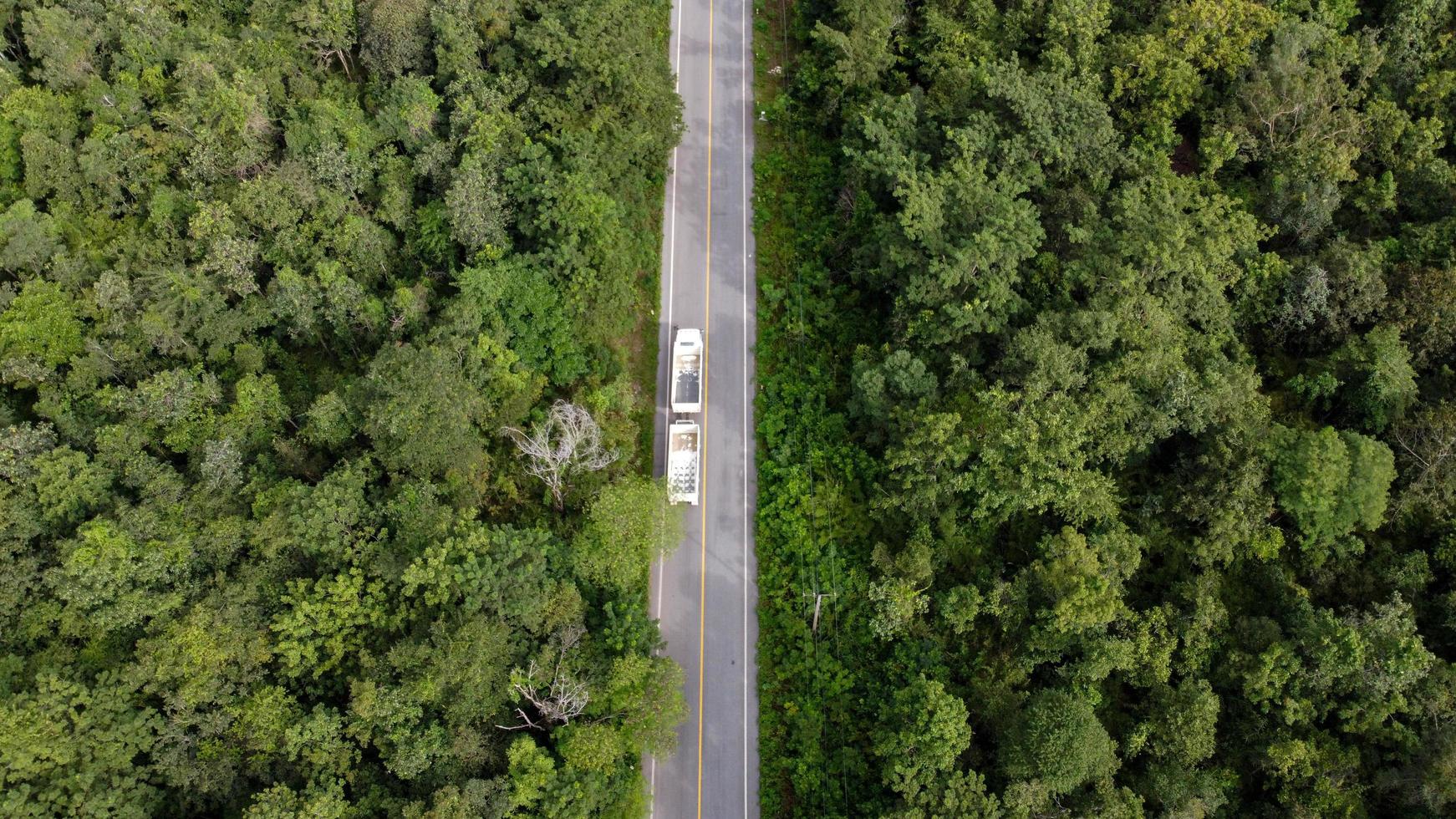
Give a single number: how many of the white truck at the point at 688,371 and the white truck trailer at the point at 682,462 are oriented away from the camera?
2

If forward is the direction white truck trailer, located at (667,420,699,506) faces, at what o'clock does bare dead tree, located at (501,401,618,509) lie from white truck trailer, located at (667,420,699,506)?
The bare dead tree is roughly at 8 o'clock from the white truck trailer.

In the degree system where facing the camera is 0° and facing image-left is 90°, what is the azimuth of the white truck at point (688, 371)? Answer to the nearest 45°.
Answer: approximately 180°

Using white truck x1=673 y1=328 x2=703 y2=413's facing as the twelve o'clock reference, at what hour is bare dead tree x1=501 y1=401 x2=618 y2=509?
The bare dead tree is roughly at 8 o'clock from the white truck.

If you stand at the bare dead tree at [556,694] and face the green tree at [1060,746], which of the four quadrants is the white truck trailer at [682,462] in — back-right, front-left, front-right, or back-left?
front-left

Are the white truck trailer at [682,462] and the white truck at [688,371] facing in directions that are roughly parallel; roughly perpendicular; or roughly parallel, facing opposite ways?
roughly parallel

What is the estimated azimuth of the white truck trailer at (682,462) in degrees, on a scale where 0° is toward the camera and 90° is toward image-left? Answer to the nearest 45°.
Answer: approximately 180°
